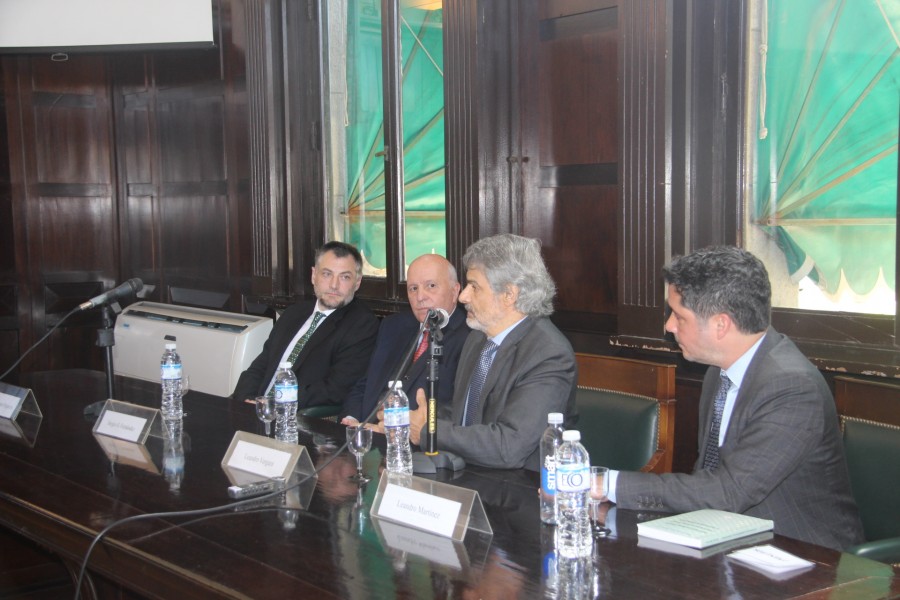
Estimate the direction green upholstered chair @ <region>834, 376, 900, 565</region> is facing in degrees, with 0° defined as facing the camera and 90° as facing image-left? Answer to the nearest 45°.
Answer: approximately 45°

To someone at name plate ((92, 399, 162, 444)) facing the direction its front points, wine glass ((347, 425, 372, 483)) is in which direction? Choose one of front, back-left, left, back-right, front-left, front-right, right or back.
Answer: left

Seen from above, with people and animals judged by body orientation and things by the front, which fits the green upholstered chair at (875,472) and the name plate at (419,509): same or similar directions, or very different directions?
same or similar directions

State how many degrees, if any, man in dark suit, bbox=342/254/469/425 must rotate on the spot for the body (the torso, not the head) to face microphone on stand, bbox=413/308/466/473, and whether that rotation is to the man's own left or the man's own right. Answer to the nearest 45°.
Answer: approximately 45° to the man's own left

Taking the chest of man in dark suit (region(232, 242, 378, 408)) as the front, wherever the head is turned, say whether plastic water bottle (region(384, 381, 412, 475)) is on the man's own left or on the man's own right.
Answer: on the man's own left

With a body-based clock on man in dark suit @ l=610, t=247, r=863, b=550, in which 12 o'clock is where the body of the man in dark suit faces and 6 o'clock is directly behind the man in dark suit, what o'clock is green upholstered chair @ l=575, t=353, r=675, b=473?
The green upholstered chair is roughly at 2 o'clock from the man in dark suit.

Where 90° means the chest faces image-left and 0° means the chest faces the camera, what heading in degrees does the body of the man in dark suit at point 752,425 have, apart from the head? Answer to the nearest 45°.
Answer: approximately 90°

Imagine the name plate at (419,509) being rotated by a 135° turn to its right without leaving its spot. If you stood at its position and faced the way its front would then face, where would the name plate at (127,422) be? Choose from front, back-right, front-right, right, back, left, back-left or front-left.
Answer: front-left

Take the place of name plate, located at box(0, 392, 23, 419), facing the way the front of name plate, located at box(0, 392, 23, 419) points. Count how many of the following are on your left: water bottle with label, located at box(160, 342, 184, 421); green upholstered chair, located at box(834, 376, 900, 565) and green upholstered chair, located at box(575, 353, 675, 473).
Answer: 3

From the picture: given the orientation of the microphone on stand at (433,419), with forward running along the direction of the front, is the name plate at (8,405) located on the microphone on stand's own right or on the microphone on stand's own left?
on the microphone on stand's own left

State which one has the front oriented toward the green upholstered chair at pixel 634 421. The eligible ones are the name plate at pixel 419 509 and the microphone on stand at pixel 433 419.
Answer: the microphone on stand

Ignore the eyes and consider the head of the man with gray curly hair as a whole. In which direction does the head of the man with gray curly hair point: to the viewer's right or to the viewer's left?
to the viewer's left

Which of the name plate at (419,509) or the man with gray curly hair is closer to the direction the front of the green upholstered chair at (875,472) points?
the name plate

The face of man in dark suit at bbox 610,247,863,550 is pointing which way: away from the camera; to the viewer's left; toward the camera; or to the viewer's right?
to the viewer's left

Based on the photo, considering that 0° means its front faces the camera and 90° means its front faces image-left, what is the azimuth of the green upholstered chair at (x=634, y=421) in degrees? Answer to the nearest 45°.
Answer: approximately 45°

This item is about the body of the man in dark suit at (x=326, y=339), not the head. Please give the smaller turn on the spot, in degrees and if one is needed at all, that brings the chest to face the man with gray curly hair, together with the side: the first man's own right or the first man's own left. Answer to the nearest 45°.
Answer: approximately 45° to the first man's own left

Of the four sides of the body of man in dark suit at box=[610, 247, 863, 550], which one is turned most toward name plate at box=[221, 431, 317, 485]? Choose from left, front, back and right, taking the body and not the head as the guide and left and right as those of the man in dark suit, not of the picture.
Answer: front

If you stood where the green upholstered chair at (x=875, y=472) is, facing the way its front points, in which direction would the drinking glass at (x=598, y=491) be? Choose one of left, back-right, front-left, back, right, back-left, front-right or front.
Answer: front

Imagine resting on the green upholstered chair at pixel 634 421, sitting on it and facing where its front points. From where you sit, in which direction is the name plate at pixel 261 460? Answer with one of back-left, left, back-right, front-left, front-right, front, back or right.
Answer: front

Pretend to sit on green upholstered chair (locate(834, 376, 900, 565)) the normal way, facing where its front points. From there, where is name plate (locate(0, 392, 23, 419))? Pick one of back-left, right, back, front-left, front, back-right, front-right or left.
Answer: front-right

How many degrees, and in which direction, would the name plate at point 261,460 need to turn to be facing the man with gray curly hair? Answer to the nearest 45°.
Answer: approximately 135° to its left
